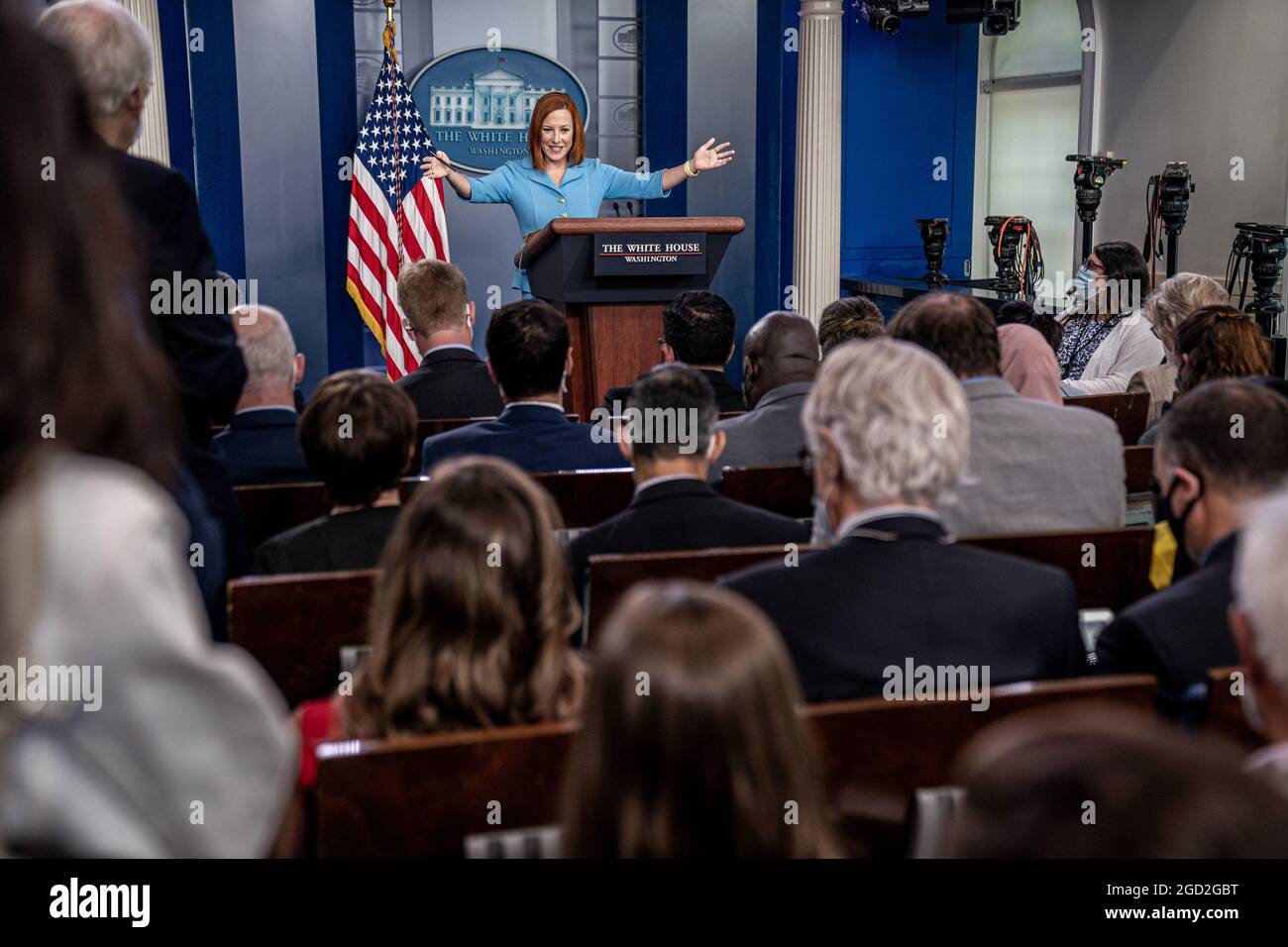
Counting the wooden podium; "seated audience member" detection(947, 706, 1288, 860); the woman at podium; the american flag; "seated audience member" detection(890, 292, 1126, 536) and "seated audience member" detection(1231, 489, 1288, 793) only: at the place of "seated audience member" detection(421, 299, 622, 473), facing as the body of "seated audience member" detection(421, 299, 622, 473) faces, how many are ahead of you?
3

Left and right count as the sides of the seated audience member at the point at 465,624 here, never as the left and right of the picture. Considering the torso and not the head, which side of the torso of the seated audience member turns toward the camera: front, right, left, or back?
back

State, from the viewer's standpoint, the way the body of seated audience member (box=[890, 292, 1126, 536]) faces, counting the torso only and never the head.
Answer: away from the camera

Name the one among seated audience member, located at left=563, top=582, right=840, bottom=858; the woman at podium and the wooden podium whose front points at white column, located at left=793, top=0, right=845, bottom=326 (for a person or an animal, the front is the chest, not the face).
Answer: the seated audience member

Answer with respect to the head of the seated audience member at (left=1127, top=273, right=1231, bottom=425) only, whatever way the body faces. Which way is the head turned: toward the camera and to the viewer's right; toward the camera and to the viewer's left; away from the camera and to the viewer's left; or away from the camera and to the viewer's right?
away from the camera and to the viewer's left

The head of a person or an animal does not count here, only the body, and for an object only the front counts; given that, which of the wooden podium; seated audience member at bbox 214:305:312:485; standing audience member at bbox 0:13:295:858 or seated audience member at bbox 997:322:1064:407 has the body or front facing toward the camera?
the wooden podium

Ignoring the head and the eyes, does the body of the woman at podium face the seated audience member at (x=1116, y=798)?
yes

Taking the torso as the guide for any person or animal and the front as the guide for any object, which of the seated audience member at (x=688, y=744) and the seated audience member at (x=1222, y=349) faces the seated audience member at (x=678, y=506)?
the seated audience member at (x=688, y=744)

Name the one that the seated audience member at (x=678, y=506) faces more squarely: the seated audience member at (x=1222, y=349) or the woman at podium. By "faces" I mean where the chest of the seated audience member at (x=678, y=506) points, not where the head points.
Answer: the woman at podium

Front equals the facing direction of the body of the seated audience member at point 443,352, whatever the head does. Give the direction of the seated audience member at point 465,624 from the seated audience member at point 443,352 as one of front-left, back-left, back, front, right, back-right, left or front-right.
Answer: back

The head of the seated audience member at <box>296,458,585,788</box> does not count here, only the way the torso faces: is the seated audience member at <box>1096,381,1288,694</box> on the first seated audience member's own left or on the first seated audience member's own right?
on the first seated audience member's own right

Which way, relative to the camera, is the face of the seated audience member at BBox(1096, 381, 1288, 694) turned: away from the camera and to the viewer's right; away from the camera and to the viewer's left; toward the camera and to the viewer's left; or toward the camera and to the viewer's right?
away from the camera and to the viewer's left

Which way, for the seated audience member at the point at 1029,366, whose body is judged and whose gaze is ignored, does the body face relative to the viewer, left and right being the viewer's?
facing away from the viewer and to the left of the viewer

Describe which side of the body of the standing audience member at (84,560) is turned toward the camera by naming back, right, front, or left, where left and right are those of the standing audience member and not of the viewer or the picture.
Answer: back

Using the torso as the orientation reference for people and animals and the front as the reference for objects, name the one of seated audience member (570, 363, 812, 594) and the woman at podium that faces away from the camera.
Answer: the seated audience member

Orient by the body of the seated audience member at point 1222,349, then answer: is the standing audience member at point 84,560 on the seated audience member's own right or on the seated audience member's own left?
on the seated audience member's own left

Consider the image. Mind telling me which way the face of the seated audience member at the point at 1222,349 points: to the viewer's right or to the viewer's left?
to the viewer's left

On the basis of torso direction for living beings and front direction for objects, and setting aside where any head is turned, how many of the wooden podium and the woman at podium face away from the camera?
0

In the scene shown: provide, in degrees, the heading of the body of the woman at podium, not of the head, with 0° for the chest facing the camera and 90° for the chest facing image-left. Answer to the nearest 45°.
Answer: approximately 0°

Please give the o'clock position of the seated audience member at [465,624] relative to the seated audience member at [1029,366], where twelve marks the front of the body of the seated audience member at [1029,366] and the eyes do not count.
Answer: the seated audience member at [465,624] is roughly at 8 o'clock from the seated audience member at [1029,366].

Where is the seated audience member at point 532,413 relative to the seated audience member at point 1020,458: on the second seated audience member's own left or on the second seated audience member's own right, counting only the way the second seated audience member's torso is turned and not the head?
on the second seated audience member's own left

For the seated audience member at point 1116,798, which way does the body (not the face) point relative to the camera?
away from the camera
